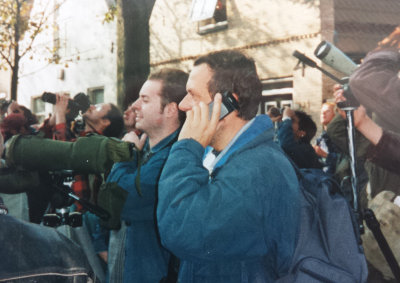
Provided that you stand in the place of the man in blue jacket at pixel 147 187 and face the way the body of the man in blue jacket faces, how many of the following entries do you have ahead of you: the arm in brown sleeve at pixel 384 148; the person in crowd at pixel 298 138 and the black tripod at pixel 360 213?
0

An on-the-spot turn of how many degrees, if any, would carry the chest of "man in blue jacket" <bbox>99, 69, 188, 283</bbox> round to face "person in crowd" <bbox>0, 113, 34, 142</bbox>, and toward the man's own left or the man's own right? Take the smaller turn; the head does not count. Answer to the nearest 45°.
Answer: approximately 45° to the man's own right

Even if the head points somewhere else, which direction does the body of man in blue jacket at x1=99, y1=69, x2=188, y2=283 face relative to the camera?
to the viewer's left

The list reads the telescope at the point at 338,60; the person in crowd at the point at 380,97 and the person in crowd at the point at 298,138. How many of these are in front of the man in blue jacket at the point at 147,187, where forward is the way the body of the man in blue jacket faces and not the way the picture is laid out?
0

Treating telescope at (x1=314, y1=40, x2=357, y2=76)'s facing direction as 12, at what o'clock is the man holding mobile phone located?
The man holding mobile phone is roughly at 11 o'clock from the telescope.

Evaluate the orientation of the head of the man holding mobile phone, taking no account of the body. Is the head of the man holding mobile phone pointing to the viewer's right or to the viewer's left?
to the viewer's left

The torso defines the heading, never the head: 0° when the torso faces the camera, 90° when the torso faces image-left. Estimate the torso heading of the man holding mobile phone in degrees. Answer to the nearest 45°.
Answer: approximately 90°

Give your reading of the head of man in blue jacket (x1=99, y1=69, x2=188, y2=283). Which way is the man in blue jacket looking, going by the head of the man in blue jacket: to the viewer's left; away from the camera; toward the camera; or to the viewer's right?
to the viewer's left

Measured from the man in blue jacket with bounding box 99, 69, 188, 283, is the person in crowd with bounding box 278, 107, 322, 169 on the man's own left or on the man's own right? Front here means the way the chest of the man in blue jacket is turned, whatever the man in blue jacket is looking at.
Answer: on the man's own right
